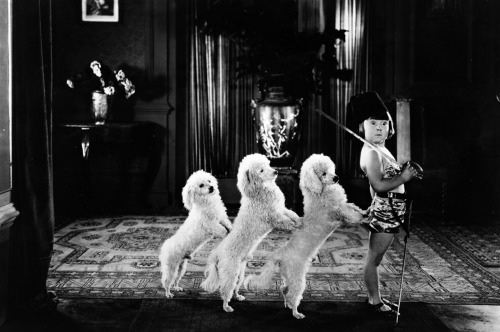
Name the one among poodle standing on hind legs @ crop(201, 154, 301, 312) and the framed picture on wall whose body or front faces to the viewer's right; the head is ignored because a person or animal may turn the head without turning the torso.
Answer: the poodle standing on hind legs

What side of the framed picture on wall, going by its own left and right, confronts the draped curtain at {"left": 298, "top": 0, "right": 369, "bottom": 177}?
left

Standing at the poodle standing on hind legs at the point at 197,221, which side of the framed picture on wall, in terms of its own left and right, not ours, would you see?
front

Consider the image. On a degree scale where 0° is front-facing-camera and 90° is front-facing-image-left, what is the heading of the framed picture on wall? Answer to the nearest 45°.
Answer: approximately 0°

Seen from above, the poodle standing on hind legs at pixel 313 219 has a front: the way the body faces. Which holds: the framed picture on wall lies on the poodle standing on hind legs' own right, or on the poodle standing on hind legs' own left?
on the poodle standing on hind legs' own left

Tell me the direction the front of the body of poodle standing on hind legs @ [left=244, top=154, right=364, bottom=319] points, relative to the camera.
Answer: to the viewer's right

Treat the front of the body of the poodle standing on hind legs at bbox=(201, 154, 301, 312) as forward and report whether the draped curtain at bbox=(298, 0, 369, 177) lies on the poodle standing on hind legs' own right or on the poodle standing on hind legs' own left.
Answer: on the poodle standing on hind legs' own left
